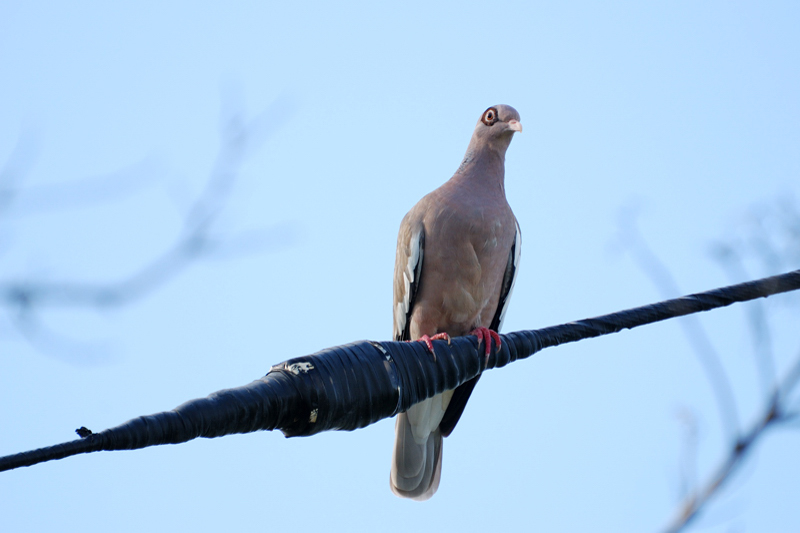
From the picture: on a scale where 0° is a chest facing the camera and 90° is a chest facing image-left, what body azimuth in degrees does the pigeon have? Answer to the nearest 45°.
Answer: approximately 315°
